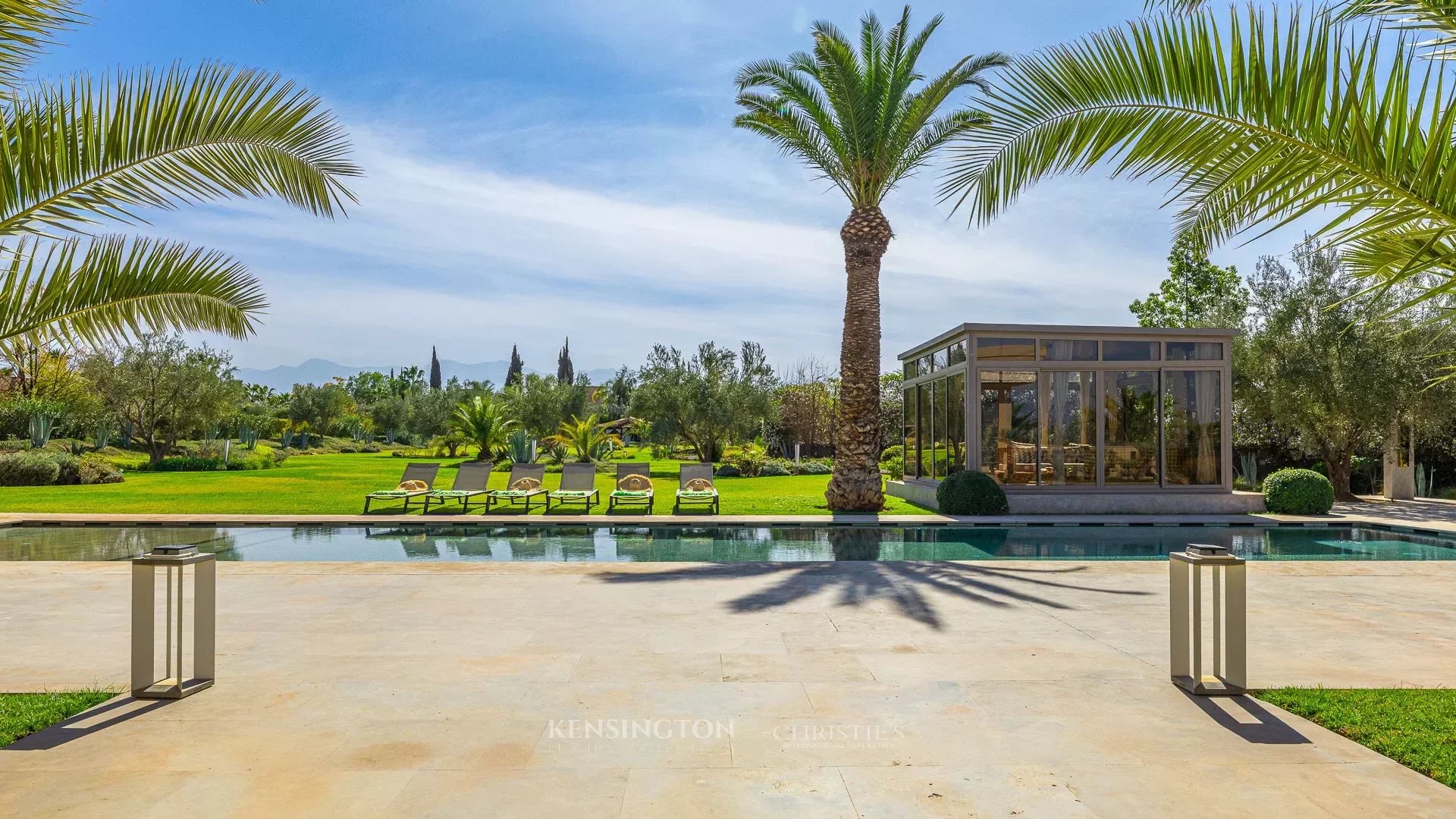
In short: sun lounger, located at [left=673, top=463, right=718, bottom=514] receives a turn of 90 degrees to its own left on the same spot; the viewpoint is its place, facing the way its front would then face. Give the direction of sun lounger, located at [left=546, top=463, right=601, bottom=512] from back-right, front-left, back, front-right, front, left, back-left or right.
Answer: back

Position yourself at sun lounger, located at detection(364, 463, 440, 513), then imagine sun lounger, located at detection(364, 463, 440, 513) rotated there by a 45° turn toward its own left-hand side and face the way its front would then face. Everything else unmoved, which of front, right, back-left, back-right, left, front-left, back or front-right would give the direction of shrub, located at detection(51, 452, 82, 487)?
back-right

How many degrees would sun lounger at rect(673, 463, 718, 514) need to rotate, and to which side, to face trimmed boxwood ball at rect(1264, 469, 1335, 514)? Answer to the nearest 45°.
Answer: approximately 90° to its left

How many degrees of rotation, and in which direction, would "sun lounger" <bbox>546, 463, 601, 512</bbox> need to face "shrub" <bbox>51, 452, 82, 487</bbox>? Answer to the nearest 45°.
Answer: approximately 135° to its right

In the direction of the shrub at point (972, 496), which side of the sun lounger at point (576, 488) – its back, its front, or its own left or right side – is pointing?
left

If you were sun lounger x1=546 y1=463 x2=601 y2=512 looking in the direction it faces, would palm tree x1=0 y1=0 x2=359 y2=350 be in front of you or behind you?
in front

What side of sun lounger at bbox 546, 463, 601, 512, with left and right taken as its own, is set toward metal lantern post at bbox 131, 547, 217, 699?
front

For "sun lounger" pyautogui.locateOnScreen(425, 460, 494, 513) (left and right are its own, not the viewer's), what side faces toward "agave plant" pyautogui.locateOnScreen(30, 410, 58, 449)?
right

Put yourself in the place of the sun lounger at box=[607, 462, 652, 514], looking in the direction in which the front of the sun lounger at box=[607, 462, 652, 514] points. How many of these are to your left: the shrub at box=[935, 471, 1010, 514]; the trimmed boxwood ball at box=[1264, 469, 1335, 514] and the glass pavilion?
3

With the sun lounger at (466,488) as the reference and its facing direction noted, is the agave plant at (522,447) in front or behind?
behind
